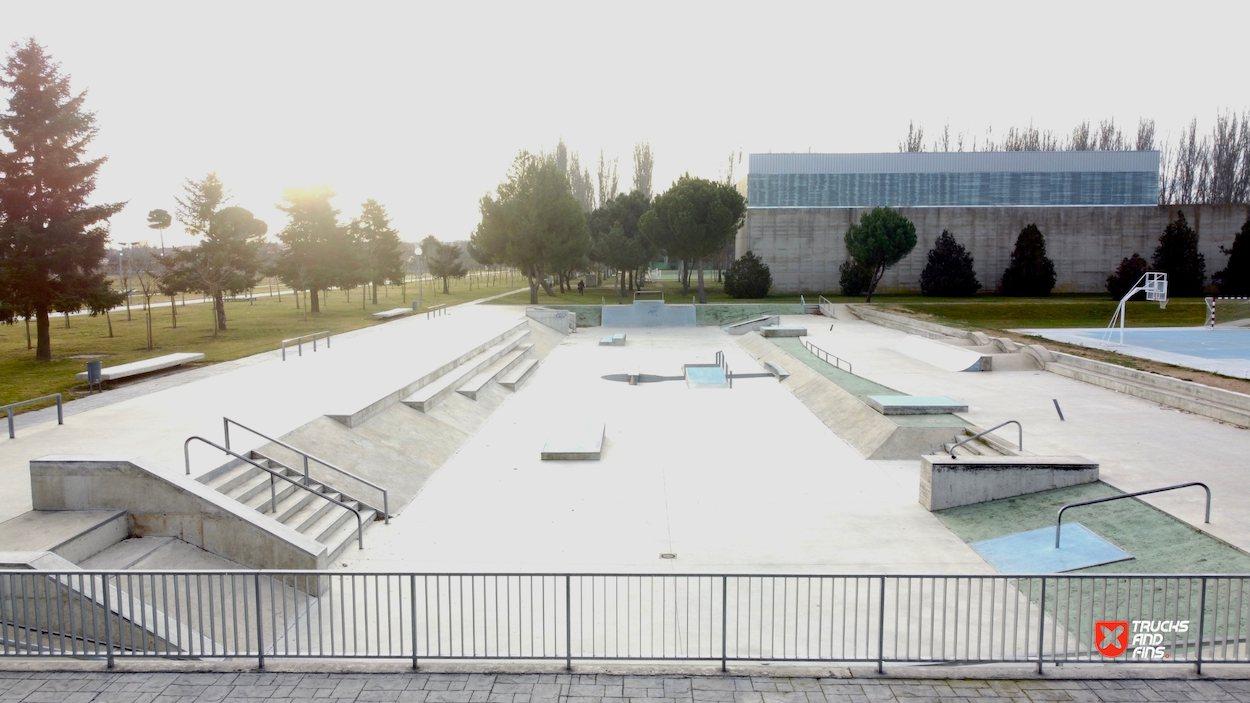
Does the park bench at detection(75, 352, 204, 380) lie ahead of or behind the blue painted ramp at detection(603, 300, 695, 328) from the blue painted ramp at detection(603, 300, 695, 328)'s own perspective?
ahead

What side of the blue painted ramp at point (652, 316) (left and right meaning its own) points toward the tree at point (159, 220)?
right

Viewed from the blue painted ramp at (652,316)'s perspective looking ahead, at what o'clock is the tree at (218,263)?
The tree is roughly at 2 o'clock from the blue painted ramp.

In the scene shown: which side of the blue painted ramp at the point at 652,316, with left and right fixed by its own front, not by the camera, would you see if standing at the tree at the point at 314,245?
right

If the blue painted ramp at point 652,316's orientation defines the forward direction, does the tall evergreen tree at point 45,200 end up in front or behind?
in front

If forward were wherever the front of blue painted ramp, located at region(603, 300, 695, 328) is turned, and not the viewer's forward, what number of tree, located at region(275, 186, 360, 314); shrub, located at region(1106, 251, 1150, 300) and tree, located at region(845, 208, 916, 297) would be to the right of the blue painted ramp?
1

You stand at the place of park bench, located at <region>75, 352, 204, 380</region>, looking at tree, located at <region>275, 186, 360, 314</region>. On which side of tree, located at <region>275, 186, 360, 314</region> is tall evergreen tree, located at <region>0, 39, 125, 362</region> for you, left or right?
left

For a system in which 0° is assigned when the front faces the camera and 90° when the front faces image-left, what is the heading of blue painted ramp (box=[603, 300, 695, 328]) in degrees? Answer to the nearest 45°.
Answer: approximately 0°

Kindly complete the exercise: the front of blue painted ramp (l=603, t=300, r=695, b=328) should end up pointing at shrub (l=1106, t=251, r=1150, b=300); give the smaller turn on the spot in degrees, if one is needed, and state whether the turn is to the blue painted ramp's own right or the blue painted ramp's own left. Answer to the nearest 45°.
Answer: approximately 90° to the blue painted ramp's own left

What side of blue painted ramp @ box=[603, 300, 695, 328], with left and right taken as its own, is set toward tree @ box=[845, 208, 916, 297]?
left

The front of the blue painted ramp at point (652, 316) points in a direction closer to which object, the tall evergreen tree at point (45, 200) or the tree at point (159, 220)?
the tall evergreen tree

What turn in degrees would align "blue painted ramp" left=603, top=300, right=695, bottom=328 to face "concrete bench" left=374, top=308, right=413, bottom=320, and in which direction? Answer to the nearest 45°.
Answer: approximately 45° to its right

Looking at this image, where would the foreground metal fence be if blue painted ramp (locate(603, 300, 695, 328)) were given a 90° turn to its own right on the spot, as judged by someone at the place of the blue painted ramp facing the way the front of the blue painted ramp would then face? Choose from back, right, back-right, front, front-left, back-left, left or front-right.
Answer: left
